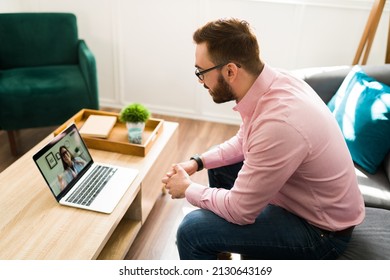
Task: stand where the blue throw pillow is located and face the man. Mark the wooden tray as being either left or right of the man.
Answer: right

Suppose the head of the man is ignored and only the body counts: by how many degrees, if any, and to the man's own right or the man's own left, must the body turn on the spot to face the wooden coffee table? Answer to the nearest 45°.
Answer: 0° — they already face it

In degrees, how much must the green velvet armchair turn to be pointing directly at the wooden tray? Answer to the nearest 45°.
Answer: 0° — it already faces it

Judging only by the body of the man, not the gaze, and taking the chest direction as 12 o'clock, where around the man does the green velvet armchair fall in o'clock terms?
The green velvet armchair is roughly at 1 o'clock from the man.

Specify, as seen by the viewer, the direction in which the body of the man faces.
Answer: to the viewer's left

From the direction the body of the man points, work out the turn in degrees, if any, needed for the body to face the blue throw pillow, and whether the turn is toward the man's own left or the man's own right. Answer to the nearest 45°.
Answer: approximately 135° to the man's own right

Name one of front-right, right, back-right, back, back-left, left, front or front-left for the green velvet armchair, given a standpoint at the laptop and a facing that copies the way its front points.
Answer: back-left

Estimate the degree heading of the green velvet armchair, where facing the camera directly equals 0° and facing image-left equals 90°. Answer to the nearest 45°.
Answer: approximately 0°

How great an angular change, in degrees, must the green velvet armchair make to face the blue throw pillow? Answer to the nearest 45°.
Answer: approximately 45° to its left

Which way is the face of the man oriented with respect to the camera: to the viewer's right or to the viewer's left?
to the viewer's left

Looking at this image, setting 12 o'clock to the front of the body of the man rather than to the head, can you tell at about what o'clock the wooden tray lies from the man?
The wooden tray is roughly at 1 o'clock from the man.

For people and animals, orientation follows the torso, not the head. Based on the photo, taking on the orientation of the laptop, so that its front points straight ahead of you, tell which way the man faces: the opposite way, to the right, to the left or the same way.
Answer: the opposite way
